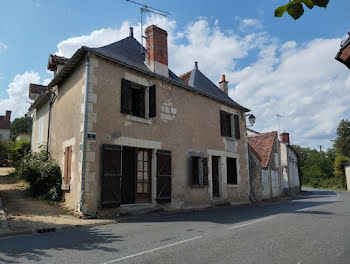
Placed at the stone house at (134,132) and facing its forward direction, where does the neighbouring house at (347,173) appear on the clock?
The neighbouring house is roughly at 9 o'clock from the stone house.

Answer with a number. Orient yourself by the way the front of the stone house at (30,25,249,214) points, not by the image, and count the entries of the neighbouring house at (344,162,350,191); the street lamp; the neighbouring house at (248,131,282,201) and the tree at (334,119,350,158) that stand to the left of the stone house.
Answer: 4

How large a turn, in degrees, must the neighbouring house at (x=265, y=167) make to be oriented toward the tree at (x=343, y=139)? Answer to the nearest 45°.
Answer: approximately 135° to its left

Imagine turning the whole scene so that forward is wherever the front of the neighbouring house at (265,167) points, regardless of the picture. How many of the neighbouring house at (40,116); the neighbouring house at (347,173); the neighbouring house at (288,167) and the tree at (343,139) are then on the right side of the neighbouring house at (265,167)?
1

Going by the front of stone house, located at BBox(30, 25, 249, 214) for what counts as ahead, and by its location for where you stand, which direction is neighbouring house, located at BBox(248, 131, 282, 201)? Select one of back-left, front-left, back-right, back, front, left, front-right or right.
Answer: left

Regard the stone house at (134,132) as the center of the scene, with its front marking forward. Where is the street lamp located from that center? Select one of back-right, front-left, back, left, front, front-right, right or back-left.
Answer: left

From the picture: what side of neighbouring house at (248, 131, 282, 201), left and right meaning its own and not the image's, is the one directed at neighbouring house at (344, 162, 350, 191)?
left

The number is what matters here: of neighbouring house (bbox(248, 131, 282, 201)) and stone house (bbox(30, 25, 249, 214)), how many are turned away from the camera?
0

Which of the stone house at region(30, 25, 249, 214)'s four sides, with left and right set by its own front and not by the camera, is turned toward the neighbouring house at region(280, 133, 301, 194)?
left

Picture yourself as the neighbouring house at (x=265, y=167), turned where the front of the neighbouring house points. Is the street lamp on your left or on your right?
on your right

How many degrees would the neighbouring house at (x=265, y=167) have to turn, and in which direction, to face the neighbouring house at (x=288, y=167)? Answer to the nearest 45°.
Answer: approximately 135° to its left

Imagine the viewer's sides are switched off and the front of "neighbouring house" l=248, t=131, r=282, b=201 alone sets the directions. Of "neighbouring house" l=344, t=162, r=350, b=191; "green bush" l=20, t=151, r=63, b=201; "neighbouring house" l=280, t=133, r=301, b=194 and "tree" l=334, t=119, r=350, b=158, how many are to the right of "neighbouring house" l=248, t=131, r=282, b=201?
1

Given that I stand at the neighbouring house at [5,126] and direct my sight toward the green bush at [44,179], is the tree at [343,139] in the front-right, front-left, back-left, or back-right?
front-left

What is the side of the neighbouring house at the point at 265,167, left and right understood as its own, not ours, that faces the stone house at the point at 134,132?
right

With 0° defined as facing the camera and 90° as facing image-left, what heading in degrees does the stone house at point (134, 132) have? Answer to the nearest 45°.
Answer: approximately 315°

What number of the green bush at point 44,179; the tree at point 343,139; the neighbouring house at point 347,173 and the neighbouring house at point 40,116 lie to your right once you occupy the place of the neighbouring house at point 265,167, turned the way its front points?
2
